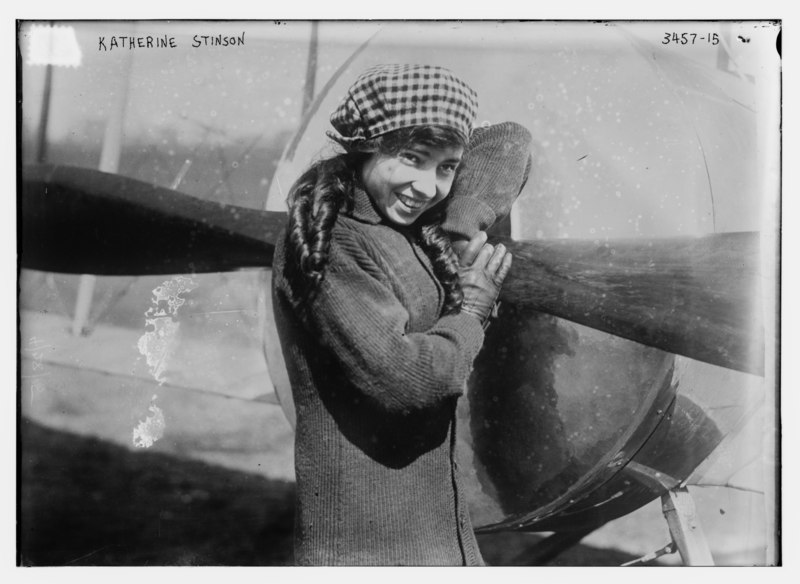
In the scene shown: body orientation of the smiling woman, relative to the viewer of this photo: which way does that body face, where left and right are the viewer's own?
facing the viewer and to the right of the viewer

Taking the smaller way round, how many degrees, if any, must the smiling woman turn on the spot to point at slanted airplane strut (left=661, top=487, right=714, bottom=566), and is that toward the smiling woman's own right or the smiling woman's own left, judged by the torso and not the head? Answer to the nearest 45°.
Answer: approximately 45° to the smiling woman's own left

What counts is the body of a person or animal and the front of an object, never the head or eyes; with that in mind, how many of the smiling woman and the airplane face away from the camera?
0

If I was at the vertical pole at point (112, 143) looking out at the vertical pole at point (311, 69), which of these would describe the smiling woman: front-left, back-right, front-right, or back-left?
front-right

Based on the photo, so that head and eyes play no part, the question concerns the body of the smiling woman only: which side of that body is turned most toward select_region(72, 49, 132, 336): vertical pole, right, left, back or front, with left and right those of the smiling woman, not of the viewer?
back

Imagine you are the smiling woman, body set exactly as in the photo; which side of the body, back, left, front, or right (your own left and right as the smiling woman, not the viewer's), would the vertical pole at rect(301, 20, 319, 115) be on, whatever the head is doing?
back

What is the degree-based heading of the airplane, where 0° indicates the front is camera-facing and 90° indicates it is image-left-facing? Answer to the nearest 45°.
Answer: approximately 45°
